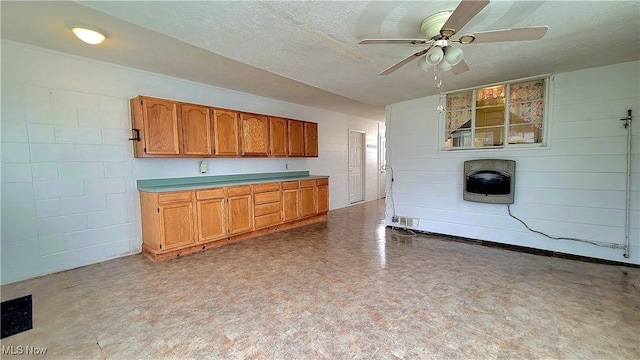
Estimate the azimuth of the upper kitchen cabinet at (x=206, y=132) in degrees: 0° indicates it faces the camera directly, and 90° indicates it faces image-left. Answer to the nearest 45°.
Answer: approximately 315°

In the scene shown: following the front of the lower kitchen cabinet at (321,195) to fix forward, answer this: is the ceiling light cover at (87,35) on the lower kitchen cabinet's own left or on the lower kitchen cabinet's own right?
on the lower kitchen cabinet's own right

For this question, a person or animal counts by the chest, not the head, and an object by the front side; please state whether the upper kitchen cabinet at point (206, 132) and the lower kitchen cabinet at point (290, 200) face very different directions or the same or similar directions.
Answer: same or similar directions

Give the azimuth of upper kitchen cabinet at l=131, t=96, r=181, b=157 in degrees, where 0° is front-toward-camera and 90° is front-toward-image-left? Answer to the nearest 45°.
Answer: approximately 315°

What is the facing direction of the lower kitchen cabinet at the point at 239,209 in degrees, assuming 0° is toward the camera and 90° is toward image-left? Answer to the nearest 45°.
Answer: approximately 315°

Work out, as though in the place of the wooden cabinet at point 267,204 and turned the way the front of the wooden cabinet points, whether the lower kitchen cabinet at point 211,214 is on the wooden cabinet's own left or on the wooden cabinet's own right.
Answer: on the wooden cabinet's own right

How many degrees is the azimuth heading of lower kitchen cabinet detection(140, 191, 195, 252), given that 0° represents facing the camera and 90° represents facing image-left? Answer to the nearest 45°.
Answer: approximately 315°

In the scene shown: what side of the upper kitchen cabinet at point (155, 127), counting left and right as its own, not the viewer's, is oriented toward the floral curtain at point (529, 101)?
front

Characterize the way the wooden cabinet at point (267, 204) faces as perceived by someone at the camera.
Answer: facing the viewer and to the right of the viewer

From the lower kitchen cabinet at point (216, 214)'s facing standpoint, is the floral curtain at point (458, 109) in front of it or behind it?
in front

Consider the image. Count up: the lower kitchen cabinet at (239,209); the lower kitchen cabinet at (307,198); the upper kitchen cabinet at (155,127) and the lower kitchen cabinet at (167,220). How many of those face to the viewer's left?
0

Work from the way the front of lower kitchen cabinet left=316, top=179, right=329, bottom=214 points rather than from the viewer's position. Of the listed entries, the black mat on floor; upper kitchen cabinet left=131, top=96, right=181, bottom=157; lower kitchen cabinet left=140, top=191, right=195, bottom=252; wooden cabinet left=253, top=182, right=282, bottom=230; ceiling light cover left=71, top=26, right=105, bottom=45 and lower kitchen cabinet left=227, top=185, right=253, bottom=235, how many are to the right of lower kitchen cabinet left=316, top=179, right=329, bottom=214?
6

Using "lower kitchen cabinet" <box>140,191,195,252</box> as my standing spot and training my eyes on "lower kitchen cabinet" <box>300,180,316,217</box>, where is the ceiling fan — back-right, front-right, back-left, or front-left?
front-right

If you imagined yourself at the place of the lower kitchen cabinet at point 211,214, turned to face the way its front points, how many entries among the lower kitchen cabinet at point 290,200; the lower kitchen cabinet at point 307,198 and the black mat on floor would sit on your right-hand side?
1

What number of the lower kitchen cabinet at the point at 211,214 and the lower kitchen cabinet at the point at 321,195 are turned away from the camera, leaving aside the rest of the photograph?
0

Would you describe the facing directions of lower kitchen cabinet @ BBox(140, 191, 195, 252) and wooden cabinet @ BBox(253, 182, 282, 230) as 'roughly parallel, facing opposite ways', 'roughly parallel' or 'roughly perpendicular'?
roughly parallel

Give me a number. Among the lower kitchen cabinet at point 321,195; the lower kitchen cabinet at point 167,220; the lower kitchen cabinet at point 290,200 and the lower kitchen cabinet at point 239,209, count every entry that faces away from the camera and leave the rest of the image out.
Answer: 0

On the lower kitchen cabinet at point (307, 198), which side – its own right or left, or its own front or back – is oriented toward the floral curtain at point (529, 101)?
front
